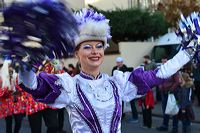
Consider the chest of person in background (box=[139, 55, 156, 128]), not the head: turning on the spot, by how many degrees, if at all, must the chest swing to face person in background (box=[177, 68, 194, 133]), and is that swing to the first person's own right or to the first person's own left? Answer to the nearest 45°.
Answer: approximately 135° to the first person's own left

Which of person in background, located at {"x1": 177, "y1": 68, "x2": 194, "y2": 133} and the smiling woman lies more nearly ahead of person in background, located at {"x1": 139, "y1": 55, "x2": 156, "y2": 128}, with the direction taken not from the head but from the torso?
the smiling woman
